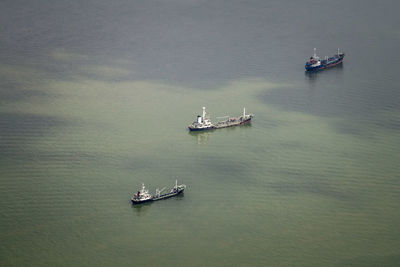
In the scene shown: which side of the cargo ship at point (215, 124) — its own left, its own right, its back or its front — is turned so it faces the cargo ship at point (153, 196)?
back

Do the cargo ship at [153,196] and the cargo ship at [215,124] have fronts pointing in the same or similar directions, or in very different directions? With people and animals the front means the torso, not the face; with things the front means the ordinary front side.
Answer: same or similar directions

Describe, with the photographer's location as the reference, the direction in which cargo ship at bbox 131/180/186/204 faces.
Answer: facing away from the viewer and to the right of the viewer

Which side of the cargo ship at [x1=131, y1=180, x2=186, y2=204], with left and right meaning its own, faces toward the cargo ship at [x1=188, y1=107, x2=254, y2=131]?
front

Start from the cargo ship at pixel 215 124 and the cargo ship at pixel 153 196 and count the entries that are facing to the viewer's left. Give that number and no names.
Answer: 0

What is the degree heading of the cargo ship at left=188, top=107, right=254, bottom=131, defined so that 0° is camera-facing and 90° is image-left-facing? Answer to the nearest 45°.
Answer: approximately 225°
